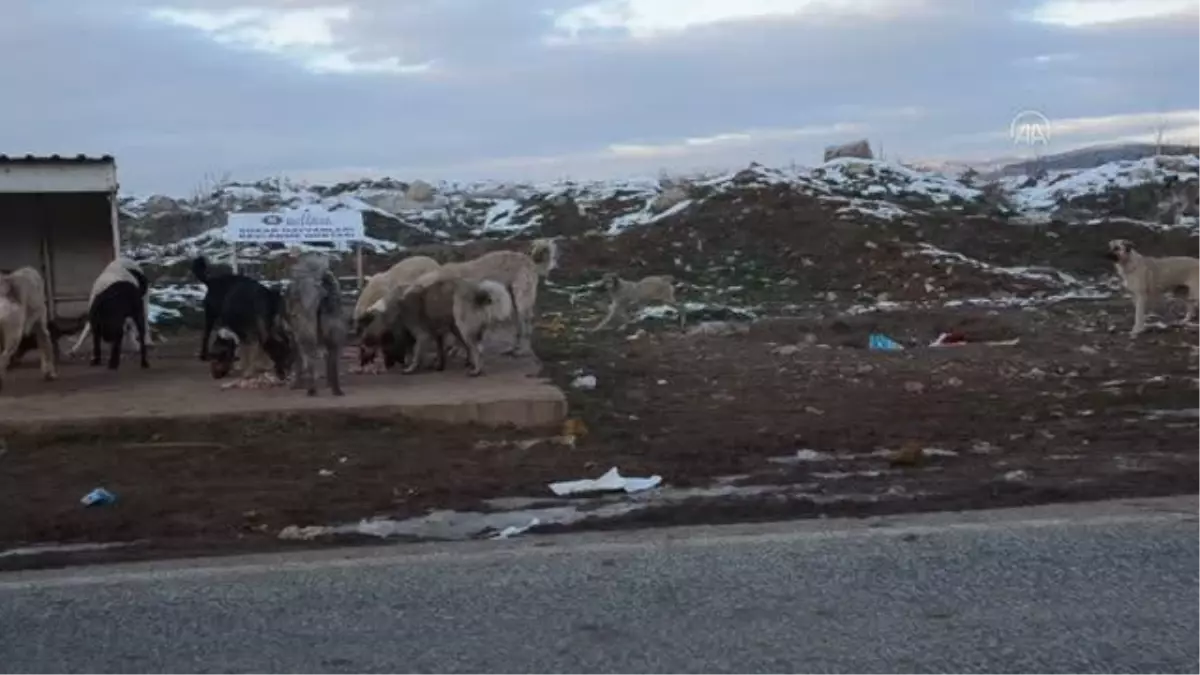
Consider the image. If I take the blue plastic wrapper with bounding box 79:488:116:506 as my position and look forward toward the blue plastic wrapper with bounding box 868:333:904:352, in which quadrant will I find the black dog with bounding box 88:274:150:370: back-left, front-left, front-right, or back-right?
front-left

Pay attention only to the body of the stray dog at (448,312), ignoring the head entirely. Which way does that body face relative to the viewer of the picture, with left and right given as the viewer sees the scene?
facing to the left of the viewer

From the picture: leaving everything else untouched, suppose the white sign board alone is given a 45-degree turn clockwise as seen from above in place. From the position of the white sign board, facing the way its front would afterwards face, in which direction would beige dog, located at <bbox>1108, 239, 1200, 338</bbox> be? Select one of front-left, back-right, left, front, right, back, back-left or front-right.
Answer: back-left

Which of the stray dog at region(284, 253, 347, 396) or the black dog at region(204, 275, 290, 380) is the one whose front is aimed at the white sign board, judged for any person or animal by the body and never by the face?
the stray dog

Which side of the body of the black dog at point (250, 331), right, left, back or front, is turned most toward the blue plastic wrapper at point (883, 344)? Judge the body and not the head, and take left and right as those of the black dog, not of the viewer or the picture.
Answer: back

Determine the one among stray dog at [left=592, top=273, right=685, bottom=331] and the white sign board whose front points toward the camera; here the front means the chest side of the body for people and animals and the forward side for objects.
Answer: the white sign board

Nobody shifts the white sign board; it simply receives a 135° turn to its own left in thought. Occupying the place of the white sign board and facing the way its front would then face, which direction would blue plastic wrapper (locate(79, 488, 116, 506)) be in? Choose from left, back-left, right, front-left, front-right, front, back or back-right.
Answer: back-right

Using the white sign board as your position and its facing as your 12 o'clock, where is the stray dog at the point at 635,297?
The stray dog is roughly at 8 o'clock from the white sign board.

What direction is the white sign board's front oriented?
toward the camera

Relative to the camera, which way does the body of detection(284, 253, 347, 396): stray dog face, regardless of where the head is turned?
away from the camera

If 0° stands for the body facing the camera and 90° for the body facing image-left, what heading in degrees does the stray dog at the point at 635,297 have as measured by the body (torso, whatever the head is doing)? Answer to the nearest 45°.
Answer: approximately 90°
